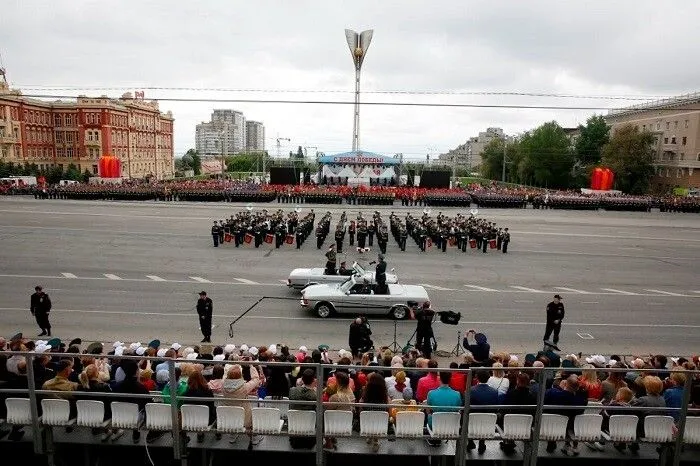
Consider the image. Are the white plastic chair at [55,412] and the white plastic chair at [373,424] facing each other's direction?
no

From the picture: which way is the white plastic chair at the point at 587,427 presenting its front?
away from the camera

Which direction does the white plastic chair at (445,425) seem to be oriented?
away from the camera

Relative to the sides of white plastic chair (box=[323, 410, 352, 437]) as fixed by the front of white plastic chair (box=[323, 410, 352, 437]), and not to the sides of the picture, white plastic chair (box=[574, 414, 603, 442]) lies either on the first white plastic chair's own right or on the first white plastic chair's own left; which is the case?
on the first white plastic chair's own right

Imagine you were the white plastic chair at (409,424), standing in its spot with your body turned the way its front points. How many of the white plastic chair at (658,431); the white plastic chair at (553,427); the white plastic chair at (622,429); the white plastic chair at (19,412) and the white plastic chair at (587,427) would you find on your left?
1

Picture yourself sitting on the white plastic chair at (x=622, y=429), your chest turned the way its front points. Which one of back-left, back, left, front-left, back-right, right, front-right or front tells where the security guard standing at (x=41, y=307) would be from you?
left

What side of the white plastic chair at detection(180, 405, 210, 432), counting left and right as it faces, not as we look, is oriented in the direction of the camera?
back

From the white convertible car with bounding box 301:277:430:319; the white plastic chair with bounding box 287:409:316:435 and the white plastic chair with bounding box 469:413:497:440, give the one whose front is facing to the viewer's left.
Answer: the white convertible car

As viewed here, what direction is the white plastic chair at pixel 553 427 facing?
away from the camera

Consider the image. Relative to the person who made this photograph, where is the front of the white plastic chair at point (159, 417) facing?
facing away from the viewer

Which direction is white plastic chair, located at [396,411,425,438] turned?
away from the camera

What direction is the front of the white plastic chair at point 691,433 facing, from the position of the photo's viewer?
facing away from the viewer

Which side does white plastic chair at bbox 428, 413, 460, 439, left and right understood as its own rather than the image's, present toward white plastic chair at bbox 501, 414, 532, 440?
right

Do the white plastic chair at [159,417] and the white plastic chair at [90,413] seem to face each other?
no

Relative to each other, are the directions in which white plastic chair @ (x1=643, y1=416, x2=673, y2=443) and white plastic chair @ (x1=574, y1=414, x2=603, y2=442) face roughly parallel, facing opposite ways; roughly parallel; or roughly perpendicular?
roughly parallel

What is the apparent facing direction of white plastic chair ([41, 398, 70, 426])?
away from the camera

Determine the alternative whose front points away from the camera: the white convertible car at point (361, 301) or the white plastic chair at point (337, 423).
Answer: the white plastic chair

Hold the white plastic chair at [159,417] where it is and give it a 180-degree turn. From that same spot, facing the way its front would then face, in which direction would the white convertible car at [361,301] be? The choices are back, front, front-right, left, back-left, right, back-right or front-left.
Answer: back-left

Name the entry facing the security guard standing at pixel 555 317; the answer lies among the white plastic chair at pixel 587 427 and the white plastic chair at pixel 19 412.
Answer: the white plastic chair at pixel 587 427

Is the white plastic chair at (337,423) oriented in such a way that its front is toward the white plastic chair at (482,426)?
no

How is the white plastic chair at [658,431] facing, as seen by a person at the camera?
facing away from the viewer

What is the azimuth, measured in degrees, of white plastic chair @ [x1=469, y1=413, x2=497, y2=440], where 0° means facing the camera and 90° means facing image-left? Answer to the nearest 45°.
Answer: approximately 180°

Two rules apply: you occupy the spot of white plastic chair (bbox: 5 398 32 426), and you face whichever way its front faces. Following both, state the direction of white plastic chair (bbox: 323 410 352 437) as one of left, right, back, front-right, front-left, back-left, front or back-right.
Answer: back-right
